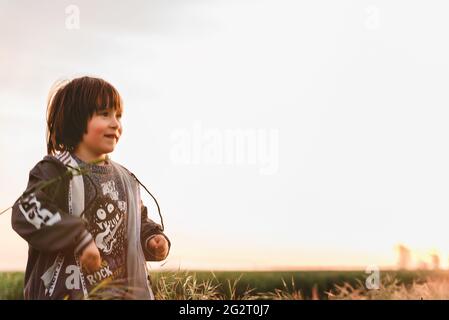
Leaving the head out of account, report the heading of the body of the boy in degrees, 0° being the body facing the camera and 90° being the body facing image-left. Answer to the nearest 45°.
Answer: approximately 315°
